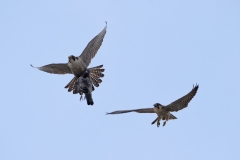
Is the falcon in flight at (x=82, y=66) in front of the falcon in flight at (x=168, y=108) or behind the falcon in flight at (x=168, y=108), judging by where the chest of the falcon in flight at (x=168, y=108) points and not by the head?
in front

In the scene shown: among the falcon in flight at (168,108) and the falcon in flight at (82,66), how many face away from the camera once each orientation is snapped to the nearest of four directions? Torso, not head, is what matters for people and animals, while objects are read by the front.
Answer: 0

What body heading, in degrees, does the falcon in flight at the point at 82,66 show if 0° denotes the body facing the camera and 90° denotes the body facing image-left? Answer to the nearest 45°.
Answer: approximately 45°

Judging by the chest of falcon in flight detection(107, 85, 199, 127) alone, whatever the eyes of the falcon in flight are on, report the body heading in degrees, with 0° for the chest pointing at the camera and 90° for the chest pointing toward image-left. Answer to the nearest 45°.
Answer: approximately 45°

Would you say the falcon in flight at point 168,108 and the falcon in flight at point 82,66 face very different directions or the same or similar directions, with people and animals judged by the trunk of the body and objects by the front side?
same or similar directions

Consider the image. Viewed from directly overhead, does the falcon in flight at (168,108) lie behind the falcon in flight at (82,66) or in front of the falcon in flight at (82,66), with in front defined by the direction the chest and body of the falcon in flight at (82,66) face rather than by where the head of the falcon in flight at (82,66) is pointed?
behind
